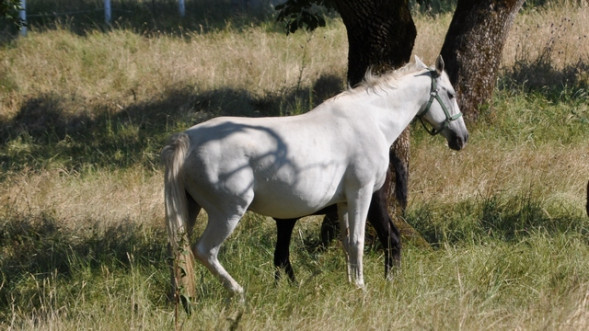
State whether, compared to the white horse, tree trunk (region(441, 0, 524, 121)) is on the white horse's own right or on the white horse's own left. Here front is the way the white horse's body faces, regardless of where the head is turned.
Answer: on the white horse's own left

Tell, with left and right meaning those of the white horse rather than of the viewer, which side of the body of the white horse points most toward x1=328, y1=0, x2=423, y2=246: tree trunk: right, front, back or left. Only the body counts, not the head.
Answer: left

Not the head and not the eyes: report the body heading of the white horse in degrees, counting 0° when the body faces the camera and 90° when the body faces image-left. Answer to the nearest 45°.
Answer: approximately 270°
